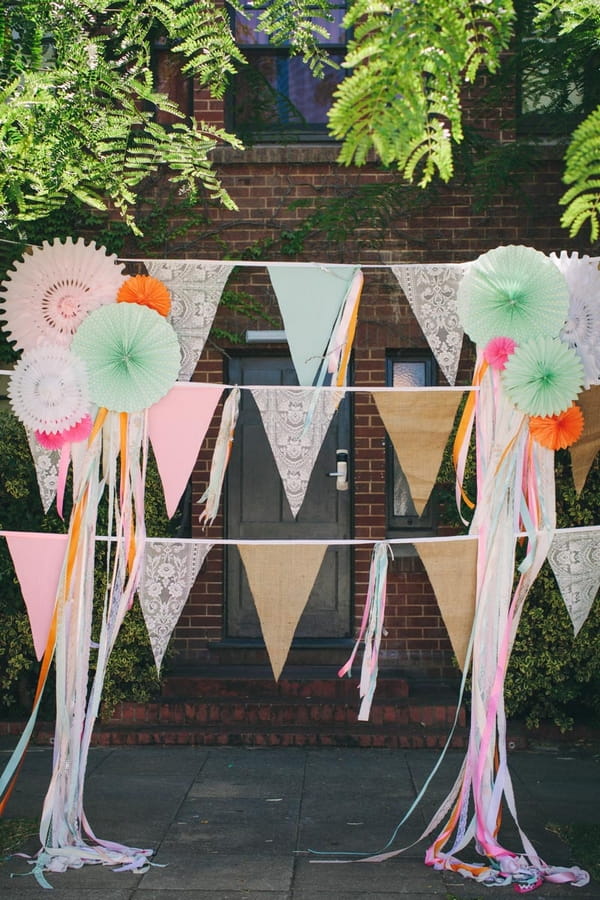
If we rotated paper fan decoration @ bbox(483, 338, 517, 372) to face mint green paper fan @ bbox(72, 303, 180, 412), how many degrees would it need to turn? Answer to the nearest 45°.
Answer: approximately 90° to its right

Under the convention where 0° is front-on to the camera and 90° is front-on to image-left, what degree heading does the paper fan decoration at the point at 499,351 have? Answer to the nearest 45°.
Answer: approximately 0°

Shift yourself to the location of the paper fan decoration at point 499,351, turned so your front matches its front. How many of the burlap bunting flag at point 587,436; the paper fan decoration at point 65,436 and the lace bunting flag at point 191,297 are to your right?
2

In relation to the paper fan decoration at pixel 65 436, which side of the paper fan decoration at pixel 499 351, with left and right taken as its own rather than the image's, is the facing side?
right

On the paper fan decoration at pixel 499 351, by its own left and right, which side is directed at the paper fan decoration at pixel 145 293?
right

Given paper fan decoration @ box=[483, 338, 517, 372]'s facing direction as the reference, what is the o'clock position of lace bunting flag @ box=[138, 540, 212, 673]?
The lace bunting flag is roughly at 3 o'clock from the paper fan decoration.

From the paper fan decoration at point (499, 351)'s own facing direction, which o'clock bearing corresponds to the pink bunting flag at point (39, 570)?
The pink bunting flag is roughly at 3 o'clock from the paper fan decoration.
